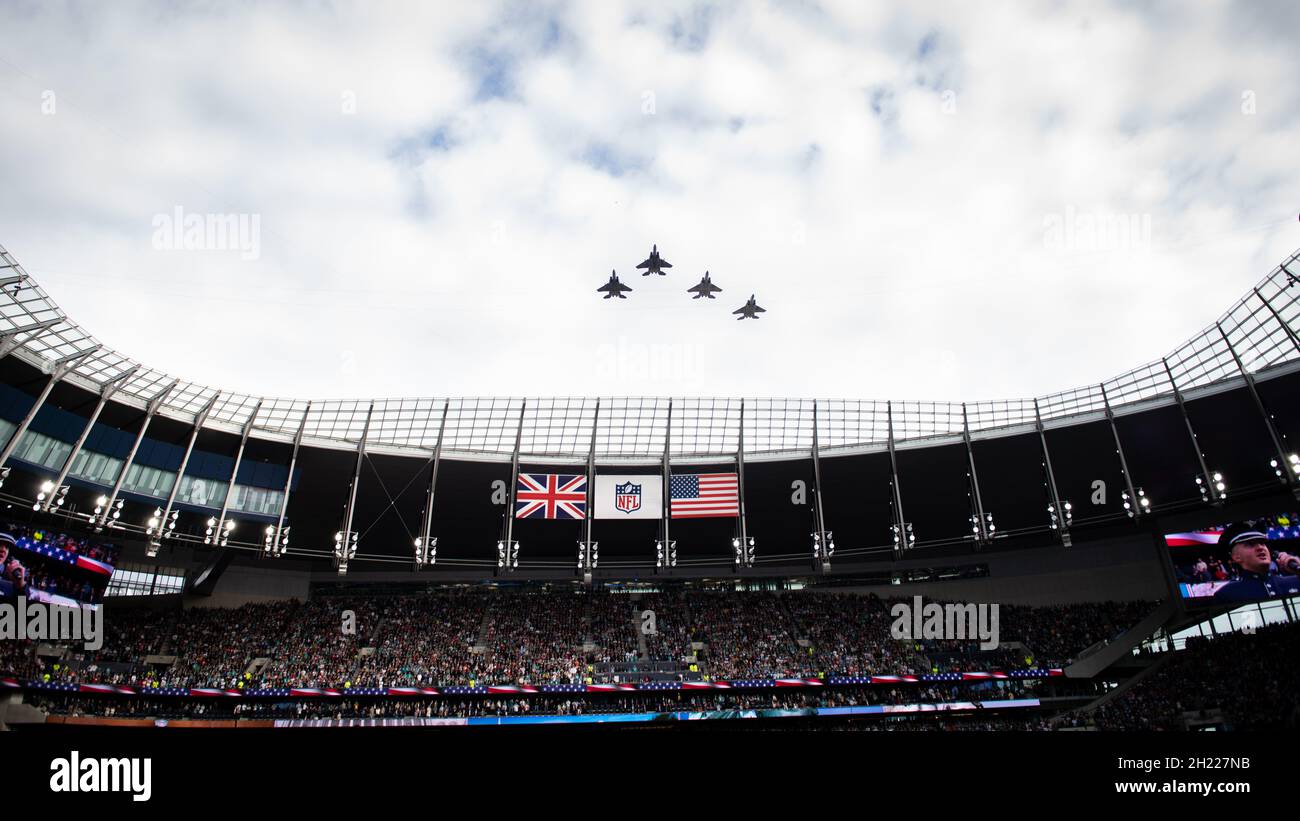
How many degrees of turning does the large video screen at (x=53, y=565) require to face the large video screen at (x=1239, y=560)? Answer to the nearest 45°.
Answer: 0° — it already faces it

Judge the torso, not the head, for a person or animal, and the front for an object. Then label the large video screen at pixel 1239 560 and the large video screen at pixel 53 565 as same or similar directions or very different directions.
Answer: very different directions

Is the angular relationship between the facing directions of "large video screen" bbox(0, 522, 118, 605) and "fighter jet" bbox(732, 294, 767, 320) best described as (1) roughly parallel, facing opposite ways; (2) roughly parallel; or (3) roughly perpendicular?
roughly perpendicular

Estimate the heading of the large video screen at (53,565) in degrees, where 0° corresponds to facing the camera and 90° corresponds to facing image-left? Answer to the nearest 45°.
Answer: approximately 315°

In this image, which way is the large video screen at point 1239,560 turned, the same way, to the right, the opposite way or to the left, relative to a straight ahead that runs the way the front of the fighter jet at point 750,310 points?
to the right

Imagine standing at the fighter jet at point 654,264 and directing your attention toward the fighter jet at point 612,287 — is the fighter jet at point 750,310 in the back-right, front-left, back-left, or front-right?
back-right
